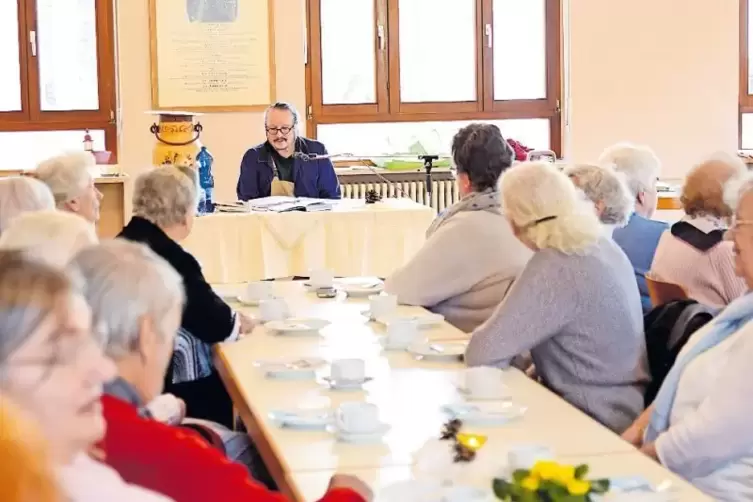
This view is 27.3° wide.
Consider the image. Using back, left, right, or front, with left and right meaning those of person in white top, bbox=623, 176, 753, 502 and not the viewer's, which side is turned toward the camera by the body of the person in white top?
left

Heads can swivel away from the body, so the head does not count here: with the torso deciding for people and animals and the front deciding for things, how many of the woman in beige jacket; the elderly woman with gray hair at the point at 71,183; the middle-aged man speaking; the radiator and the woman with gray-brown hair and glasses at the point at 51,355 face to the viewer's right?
2

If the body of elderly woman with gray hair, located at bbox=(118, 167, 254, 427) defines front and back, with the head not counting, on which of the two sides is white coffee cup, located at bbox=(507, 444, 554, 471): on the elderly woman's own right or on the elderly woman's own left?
on the elderly woman's own right

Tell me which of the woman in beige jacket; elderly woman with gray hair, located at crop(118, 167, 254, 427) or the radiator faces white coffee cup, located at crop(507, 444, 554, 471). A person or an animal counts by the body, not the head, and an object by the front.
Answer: the radiator

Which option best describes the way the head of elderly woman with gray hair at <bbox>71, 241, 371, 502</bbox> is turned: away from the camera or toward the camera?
away from the camera

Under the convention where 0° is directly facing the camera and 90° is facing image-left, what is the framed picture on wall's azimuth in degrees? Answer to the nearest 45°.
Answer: approximately 0°

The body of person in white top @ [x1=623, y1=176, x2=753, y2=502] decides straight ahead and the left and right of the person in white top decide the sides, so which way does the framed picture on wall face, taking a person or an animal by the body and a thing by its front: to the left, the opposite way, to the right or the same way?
to the left

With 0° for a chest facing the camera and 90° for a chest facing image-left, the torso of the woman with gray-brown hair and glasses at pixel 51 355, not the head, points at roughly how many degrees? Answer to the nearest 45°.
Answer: approximately 270°

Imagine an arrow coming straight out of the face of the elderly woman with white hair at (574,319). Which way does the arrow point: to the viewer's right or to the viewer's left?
to the viewer's left

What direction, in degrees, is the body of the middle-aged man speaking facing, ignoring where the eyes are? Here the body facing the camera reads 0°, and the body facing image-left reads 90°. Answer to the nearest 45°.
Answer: approximately 0°

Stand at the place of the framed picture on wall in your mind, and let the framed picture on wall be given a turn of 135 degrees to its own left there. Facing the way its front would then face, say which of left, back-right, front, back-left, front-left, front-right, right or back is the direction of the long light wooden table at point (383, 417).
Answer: back-right
